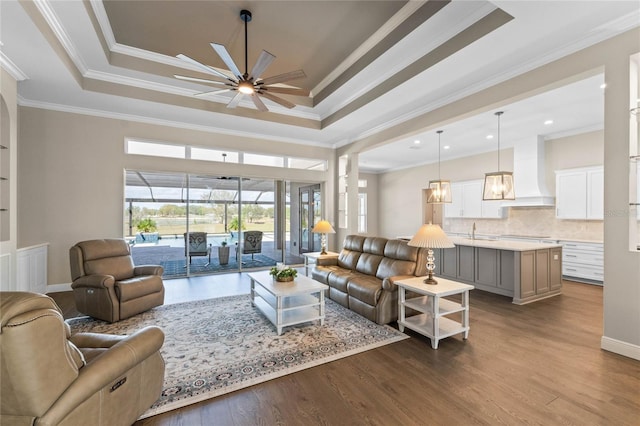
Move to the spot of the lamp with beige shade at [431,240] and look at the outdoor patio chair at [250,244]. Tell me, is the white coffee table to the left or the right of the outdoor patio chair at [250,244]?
left

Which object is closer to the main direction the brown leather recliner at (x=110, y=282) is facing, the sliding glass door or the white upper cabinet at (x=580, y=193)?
the white upper cabinet

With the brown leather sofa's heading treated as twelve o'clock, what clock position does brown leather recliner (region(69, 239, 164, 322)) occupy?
The brown leather recliner is roughly at 1 o'clock from the brown leather sofa.

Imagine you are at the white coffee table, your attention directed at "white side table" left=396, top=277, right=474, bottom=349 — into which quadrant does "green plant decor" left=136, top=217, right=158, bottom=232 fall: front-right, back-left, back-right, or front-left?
back-left

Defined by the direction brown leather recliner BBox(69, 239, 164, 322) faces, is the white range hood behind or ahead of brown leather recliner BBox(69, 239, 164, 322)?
ahead

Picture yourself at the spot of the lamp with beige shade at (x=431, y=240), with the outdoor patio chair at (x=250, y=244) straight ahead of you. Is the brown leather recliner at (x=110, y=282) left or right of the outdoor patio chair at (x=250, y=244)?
left

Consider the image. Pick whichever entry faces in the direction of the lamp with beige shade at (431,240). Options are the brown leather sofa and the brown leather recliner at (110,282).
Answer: the brown leather recliner

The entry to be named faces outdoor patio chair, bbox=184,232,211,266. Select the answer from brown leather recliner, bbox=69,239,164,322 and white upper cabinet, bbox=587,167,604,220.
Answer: the white upper cabinet

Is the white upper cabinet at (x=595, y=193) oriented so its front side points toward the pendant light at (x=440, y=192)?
no

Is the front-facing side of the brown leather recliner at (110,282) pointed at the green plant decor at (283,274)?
yes

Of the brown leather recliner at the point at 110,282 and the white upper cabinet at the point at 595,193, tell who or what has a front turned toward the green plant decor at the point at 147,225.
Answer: the white upper cabinet

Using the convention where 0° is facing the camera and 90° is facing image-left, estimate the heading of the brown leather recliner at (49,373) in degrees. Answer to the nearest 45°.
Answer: approximately 225°

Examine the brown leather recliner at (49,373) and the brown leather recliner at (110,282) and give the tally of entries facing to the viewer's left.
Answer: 0

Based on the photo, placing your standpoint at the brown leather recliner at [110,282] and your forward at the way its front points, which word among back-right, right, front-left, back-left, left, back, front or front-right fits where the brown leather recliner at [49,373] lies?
front-right

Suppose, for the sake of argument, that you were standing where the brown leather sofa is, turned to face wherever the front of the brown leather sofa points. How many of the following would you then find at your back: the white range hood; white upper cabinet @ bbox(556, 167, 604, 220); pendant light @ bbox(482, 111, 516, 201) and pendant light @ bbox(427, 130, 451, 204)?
4

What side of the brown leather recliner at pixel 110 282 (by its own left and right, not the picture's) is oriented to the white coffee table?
front

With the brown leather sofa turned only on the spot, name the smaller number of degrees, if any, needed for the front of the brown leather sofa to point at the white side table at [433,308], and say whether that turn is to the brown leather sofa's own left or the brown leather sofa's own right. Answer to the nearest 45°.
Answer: approximately 90° to the brown leather sofa's own left
